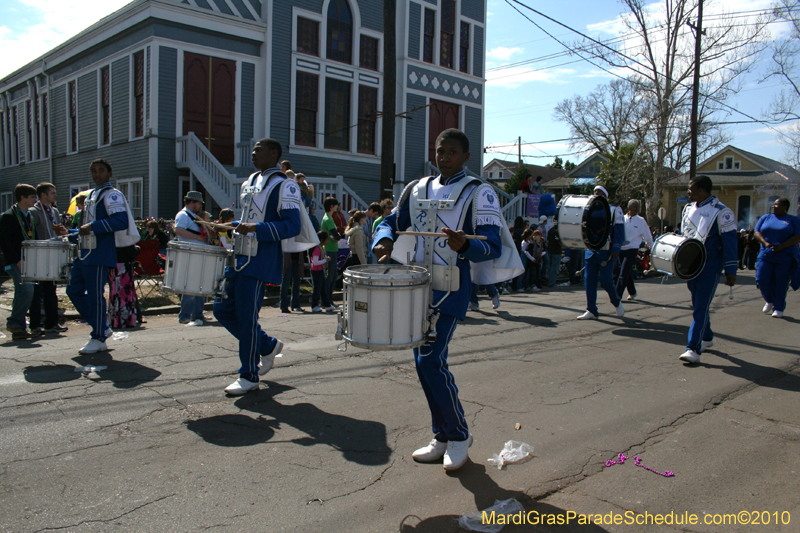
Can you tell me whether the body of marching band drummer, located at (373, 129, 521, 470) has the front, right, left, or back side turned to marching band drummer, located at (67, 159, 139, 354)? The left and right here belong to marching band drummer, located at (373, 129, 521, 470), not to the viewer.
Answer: right

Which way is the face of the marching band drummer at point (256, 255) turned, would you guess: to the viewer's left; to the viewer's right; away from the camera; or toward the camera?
to the viewer's left

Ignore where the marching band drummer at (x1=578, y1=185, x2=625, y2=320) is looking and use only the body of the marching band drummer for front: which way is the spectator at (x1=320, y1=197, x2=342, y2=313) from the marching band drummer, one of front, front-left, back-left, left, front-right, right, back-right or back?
front-right

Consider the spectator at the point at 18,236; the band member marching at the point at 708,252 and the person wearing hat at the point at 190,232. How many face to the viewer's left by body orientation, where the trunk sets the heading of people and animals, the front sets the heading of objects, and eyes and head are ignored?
1

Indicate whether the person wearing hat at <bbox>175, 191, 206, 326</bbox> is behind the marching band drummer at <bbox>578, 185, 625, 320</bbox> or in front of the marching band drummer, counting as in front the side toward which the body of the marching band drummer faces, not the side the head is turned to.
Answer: in front

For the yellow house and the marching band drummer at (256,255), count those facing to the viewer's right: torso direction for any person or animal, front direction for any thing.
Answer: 0

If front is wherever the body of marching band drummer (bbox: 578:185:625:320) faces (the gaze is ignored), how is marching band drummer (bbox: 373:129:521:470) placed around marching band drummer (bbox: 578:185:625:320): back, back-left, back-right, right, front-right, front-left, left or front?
front-left
